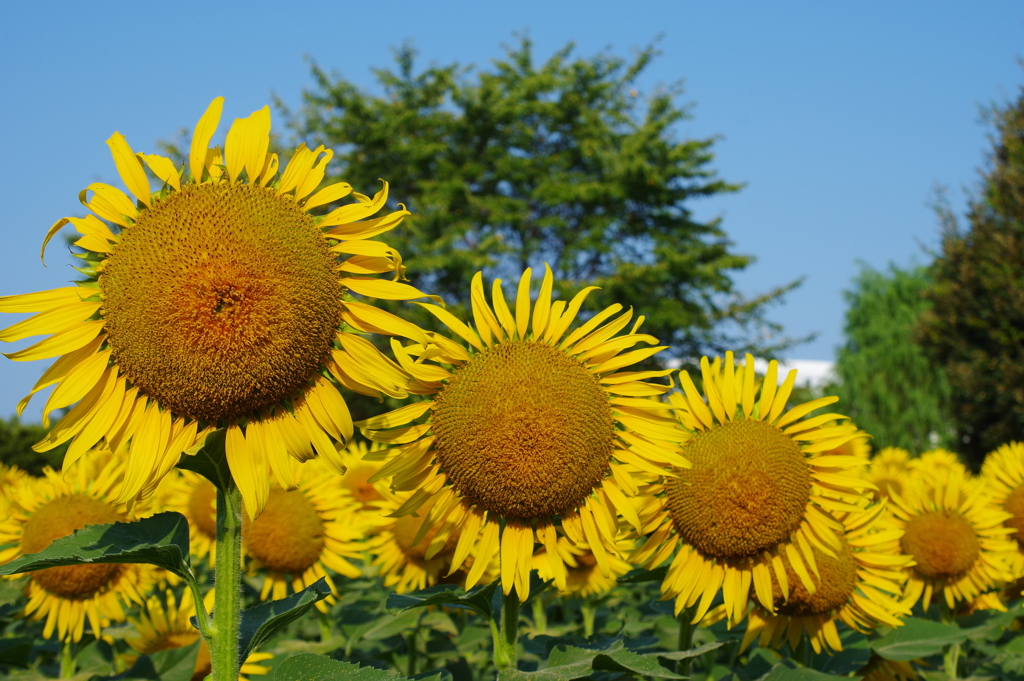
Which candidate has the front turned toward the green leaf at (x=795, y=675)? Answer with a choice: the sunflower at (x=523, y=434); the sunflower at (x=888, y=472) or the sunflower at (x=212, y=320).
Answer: the sunflower at (x=888, y=472)

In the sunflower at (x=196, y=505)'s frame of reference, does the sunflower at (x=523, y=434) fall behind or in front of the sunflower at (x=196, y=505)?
in front

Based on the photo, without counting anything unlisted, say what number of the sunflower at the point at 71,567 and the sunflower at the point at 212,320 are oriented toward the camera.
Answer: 2

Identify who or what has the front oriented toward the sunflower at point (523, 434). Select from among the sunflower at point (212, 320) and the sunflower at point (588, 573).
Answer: the sunflower at point (588, 573)

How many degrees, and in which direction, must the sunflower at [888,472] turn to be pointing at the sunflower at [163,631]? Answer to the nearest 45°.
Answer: approximately 45° to its right

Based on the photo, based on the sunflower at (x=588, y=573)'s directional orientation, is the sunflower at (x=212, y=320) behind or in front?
in front

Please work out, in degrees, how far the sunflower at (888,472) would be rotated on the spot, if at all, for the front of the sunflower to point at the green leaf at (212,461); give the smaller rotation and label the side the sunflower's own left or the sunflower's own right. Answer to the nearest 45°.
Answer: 0° — it already faces it

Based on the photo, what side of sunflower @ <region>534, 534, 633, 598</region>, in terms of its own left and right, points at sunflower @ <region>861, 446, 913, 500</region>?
left

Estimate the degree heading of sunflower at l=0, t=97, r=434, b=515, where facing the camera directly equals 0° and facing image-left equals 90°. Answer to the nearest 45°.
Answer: approximately 0°

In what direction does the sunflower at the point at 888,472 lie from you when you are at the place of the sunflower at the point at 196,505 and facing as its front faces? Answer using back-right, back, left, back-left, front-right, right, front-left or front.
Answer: left
